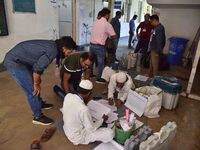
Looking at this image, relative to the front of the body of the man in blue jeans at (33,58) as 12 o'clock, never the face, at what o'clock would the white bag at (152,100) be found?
The white bag is roughly at 12 o'clock from the man in blue jeans.

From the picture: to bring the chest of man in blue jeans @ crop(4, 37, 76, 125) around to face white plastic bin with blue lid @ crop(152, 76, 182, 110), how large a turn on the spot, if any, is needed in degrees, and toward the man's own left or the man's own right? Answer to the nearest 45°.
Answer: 0° — they already face it

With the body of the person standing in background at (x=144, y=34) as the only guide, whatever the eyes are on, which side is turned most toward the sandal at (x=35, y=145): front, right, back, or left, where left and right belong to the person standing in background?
front

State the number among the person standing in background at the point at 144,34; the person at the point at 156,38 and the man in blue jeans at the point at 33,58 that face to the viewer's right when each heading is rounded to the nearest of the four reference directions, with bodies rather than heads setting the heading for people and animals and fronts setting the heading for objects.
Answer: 1

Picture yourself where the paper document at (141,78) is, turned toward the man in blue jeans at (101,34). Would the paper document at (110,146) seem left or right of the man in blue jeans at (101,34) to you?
left

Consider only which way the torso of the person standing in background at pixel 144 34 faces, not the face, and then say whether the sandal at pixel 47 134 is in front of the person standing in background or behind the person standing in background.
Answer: in front

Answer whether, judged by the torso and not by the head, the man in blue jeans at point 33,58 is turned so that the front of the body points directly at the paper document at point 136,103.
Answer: yes

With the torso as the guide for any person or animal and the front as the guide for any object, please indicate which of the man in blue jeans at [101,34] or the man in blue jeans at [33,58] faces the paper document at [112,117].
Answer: the man in blue jeans at [33,58]

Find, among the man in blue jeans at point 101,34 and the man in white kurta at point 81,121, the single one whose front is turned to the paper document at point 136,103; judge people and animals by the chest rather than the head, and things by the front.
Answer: the man in white kurta

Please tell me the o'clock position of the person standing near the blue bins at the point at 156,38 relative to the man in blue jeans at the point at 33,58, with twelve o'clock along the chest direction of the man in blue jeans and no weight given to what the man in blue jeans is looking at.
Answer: The person standing near the blue bins is roughly at 11 o'clock from the man in blue jeans.

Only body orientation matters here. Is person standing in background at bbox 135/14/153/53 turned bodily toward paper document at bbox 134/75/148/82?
yes

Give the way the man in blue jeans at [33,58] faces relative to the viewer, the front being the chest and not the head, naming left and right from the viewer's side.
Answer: facing to the right of the viewer
